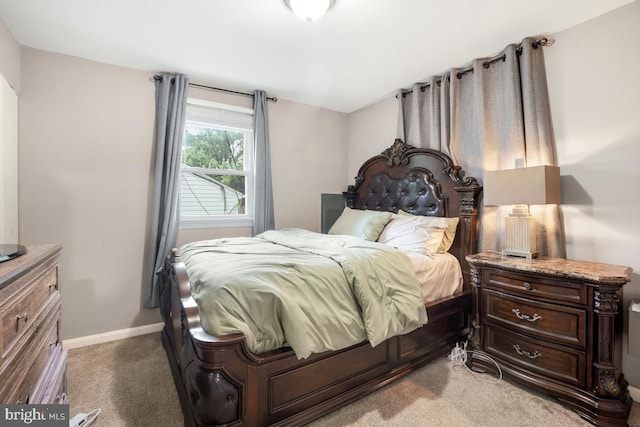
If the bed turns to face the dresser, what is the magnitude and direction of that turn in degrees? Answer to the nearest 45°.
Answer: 0° — it already faces it

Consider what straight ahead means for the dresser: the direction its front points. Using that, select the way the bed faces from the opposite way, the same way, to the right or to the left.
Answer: the opposite way

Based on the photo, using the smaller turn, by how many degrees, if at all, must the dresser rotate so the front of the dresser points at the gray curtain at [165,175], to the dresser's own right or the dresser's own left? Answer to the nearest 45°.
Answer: approximately 45° to the dresser's own left

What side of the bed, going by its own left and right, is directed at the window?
right

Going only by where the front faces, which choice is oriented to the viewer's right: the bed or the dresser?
the dresser

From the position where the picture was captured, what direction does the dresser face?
facing to the right of the viewer

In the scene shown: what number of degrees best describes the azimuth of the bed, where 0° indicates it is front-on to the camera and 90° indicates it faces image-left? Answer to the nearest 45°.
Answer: approximately 45°

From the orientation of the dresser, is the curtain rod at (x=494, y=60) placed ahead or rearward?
ahead

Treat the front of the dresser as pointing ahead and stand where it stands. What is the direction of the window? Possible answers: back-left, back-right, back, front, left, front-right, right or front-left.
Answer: front-left

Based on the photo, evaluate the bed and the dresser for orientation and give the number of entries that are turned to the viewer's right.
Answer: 1

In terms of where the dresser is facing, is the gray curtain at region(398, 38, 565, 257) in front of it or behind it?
in front
